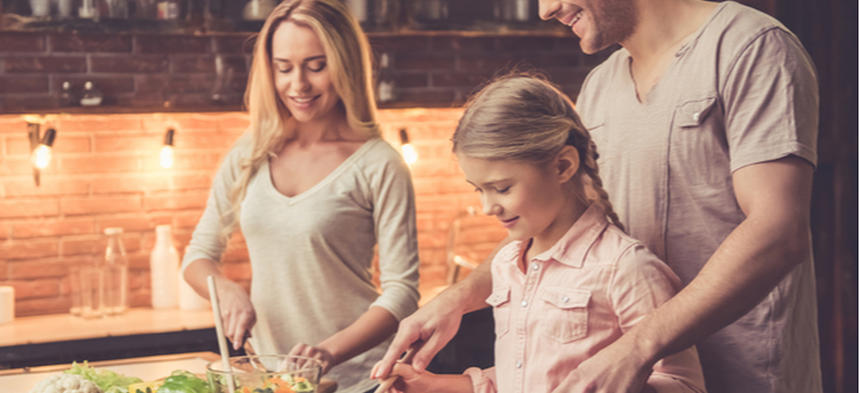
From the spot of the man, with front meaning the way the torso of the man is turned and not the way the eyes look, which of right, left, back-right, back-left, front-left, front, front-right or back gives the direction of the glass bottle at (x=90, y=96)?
right

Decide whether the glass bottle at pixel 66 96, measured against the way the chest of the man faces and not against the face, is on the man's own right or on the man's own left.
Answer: on the man's own right

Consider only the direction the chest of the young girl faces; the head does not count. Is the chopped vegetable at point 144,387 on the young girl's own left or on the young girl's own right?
on the young girl's own right

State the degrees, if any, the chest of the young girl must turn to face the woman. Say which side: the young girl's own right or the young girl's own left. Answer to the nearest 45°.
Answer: approximately 90° to the young girl's own right

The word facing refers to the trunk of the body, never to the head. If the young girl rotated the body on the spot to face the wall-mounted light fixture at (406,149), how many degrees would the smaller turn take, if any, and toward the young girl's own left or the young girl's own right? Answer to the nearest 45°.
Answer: approximately 135° to the young girl's own right

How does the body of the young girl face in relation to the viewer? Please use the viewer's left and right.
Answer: facing the viewer and to the left of the viewer

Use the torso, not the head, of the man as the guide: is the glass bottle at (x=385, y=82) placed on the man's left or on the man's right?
on the man's right

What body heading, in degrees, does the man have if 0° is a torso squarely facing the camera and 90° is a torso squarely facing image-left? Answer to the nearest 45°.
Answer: approximately 45°

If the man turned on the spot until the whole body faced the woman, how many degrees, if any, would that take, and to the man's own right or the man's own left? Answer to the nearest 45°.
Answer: approximately 90° to the man's own right

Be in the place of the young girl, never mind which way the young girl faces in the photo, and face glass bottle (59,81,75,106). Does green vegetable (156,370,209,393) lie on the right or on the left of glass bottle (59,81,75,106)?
left
